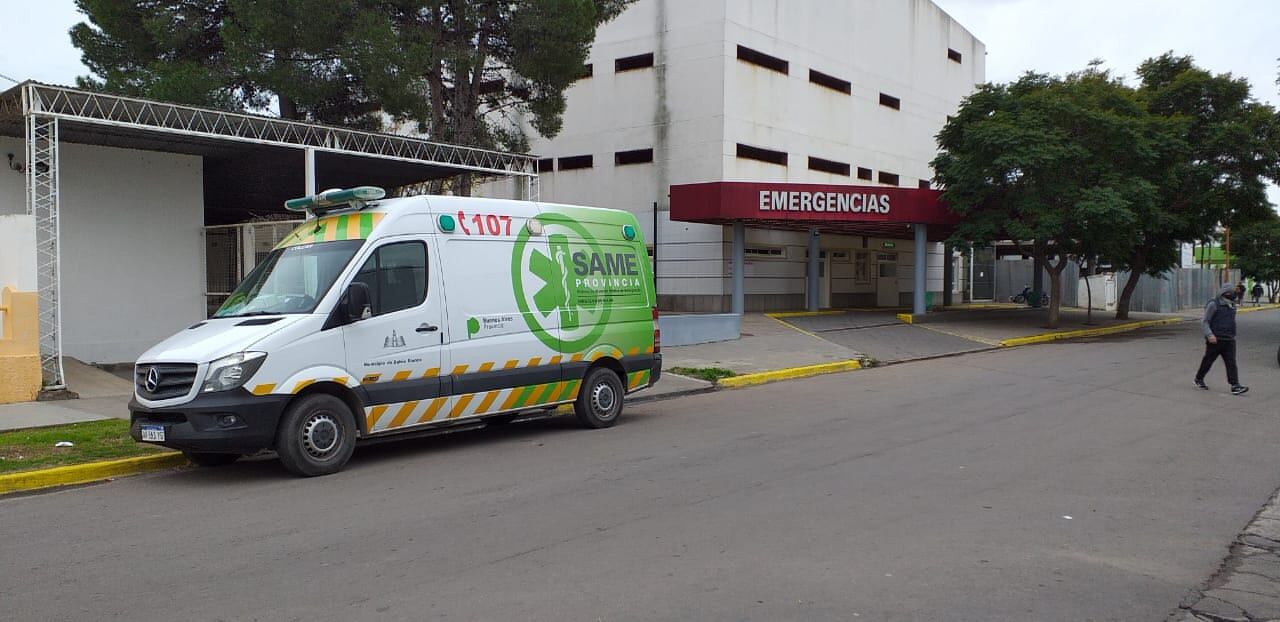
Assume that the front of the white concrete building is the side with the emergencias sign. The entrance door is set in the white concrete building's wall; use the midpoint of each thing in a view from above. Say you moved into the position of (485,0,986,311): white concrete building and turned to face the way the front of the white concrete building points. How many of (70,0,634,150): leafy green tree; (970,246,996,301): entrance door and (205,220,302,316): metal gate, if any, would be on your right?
2

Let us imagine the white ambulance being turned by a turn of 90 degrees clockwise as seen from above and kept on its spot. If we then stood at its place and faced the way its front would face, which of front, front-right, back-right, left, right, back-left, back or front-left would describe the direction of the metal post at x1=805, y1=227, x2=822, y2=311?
right

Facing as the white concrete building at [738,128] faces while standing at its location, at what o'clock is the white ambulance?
The white ambulance is roughly at 2 o'clock from the white concrete building.

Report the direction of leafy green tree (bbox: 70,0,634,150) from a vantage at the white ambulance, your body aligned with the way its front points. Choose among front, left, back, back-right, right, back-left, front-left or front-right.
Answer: back-right

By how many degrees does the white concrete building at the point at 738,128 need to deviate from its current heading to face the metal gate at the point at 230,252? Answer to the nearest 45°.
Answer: approximately 90° to its right

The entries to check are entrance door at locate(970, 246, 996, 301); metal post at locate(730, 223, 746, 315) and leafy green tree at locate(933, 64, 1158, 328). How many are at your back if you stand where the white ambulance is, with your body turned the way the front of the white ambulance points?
3

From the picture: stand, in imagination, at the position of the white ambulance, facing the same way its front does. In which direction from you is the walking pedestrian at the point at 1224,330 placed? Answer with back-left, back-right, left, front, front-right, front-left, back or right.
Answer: back-left

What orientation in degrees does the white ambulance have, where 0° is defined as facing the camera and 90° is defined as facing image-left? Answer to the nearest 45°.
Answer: approximately 45°

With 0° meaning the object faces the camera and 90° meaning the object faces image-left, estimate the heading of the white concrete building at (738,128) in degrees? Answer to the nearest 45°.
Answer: approximately 315°

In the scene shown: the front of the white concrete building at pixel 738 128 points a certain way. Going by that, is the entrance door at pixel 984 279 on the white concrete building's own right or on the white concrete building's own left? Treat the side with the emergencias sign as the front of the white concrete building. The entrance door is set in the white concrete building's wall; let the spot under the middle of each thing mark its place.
on the white concrete building's own left

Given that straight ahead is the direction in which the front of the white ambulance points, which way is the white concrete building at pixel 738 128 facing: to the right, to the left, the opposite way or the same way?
to the left

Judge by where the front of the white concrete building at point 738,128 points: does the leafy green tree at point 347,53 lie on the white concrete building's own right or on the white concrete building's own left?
on the white concrete building's own right
